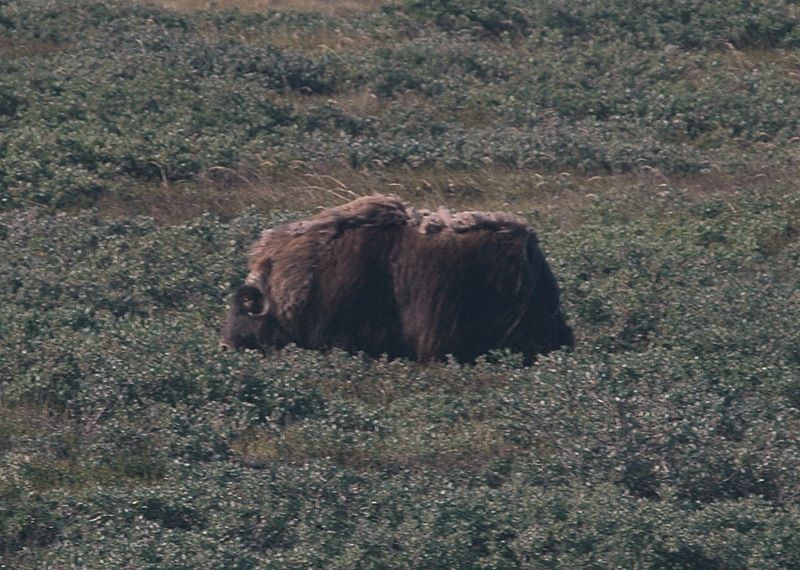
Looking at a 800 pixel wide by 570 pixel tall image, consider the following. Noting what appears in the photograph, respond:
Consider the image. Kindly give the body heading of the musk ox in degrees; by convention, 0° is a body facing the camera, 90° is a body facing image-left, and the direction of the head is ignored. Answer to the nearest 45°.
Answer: approximately 90°
